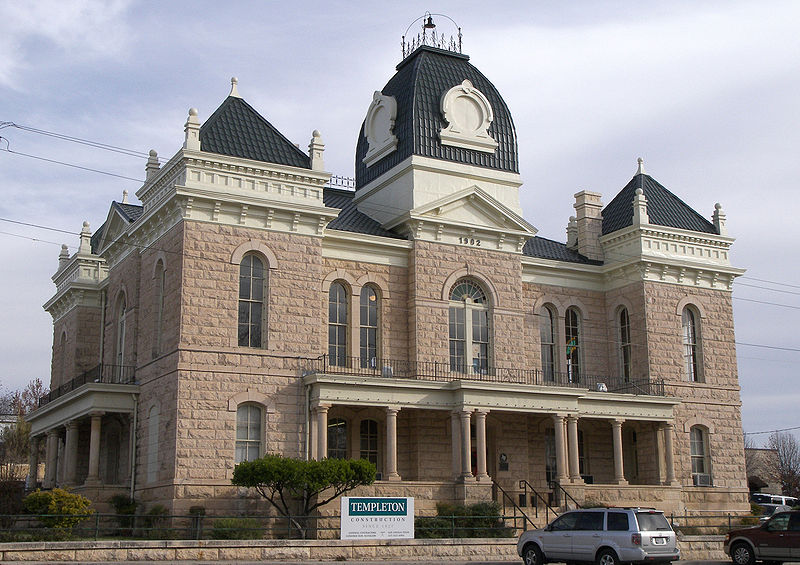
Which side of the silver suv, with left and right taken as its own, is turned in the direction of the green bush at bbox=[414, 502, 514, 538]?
front

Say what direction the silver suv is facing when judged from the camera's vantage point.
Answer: facing away from the viewer and to the left of the viewer

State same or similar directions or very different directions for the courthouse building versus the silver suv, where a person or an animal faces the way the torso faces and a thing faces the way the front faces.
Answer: very different directions

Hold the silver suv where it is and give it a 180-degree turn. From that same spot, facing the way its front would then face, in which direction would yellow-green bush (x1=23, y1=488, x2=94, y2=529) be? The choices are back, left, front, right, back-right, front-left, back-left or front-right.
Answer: back-right

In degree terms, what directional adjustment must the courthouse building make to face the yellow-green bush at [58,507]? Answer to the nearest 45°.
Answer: approximately 90° to its right

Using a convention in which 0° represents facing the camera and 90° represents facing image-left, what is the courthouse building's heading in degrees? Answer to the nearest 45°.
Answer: approximately 315°

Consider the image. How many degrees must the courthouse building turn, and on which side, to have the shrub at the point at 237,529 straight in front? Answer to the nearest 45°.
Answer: approximately 90° to its right
